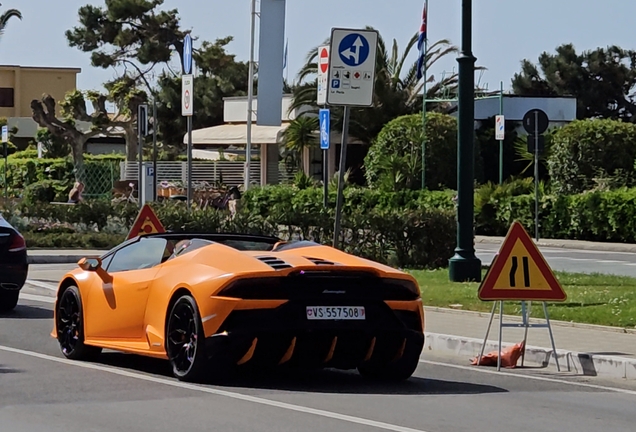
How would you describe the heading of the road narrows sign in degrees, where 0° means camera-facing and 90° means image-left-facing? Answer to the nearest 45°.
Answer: approximately 0°

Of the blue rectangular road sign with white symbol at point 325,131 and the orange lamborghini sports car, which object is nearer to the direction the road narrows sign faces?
the orange lamborghini sports car

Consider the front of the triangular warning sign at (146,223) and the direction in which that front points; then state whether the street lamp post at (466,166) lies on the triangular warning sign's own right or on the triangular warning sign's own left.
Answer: on the triangular warning sign's own left

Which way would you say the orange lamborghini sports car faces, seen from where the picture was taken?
facing away from the viewer and to the left of the viewer

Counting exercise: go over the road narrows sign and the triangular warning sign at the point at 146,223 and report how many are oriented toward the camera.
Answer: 2

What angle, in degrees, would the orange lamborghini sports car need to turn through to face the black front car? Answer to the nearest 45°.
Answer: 0° — it already faces it

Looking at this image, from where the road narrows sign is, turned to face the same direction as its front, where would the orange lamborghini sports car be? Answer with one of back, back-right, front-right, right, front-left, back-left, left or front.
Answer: front-right

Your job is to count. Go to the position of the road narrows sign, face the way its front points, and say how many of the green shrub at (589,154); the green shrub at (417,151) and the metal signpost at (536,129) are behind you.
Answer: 3

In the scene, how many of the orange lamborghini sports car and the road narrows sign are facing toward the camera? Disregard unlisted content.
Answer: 1

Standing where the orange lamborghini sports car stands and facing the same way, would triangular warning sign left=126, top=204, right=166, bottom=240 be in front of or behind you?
in front

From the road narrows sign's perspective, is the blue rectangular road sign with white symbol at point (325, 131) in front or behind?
behind

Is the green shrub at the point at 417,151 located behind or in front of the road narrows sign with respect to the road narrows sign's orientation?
behind

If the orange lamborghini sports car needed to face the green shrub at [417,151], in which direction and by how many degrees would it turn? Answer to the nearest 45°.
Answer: approximately 45° to its right

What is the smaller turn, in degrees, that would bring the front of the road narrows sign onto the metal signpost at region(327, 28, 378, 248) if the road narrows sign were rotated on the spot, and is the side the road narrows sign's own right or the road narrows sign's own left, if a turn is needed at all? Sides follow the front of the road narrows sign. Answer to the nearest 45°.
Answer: approximately 135° to the road narrows sign's own right
